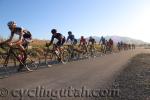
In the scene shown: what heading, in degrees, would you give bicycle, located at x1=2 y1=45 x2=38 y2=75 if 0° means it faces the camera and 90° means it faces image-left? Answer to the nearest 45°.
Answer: approximately 45°

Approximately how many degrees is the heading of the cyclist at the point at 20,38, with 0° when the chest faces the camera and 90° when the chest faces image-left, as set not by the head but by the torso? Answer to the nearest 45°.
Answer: approximately 45°

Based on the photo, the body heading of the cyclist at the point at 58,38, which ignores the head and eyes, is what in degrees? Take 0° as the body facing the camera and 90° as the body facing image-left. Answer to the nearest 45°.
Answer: approximately 45°

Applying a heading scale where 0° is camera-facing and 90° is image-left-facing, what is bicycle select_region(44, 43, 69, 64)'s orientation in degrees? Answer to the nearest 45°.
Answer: approximately 45°

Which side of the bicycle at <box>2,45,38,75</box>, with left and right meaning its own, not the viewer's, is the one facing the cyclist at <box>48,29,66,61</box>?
back
